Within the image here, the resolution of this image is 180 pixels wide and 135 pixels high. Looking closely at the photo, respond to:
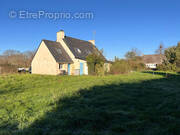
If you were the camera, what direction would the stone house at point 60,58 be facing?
facing the viewer and to the right of the viewer
